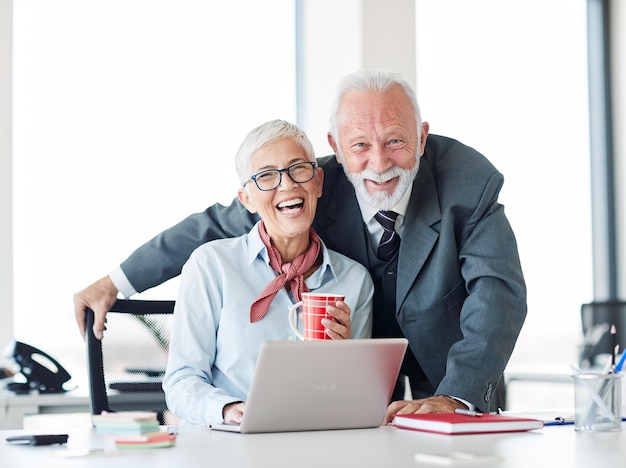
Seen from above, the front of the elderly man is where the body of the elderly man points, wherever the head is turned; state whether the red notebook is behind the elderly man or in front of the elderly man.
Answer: in front

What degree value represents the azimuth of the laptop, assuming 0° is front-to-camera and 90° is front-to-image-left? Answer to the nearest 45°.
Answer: approximately 135°

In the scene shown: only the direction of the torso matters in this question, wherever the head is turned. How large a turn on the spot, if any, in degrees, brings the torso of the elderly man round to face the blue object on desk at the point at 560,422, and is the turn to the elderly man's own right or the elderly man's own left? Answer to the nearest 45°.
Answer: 0° — they already face it

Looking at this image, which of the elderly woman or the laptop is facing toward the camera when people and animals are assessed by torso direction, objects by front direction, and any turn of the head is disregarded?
the elderly woman

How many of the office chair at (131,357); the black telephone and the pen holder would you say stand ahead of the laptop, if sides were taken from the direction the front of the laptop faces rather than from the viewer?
2

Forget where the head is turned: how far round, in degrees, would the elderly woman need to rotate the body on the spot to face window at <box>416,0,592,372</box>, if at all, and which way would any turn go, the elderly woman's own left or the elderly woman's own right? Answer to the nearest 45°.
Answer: approximately 135° to the elderly woman's own left

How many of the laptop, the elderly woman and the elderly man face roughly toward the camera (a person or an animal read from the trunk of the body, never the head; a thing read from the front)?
2

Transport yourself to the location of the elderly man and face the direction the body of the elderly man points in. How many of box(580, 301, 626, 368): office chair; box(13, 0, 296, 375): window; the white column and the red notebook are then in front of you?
1

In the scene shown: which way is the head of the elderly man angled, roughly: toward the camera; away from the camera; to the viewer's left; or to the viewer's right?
toward the camera

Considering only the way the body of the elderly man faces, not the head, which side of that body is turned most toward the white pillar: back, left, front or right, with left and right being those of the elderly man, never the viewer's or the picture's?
back

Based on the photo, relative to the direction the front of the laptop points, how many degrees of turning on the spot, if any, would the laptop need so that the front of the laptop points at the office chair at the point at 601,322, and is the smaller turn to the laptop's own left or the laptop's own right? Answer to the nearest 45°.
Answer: approximately 90° to the laptop's own right

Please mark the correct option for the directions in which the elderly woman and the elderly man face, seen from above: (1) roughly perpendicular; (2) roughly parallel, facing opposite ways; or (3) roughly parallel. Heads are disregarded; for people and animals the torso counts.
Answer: roughly parallel

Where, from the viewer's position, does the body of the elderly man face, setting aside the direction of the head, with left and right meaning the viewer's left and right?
facing the viewer

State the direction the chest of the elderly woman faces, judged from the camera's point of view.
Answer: toward the camera

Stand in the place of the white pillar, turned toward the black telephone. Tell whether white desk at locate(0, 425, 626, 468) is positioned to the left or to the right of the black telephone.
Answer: left

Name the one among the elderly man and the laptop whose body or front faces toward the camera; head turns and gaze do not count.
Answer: the elderly man

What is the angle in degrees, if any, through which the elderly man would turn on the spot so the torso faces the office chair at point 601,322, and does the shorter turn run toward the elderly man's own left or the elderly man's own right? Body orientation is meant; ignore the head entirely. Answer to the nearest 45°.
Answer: approximately 135° to the elderly man's own left

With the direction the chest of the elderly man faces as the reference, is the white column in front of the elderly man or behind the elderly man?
behind
